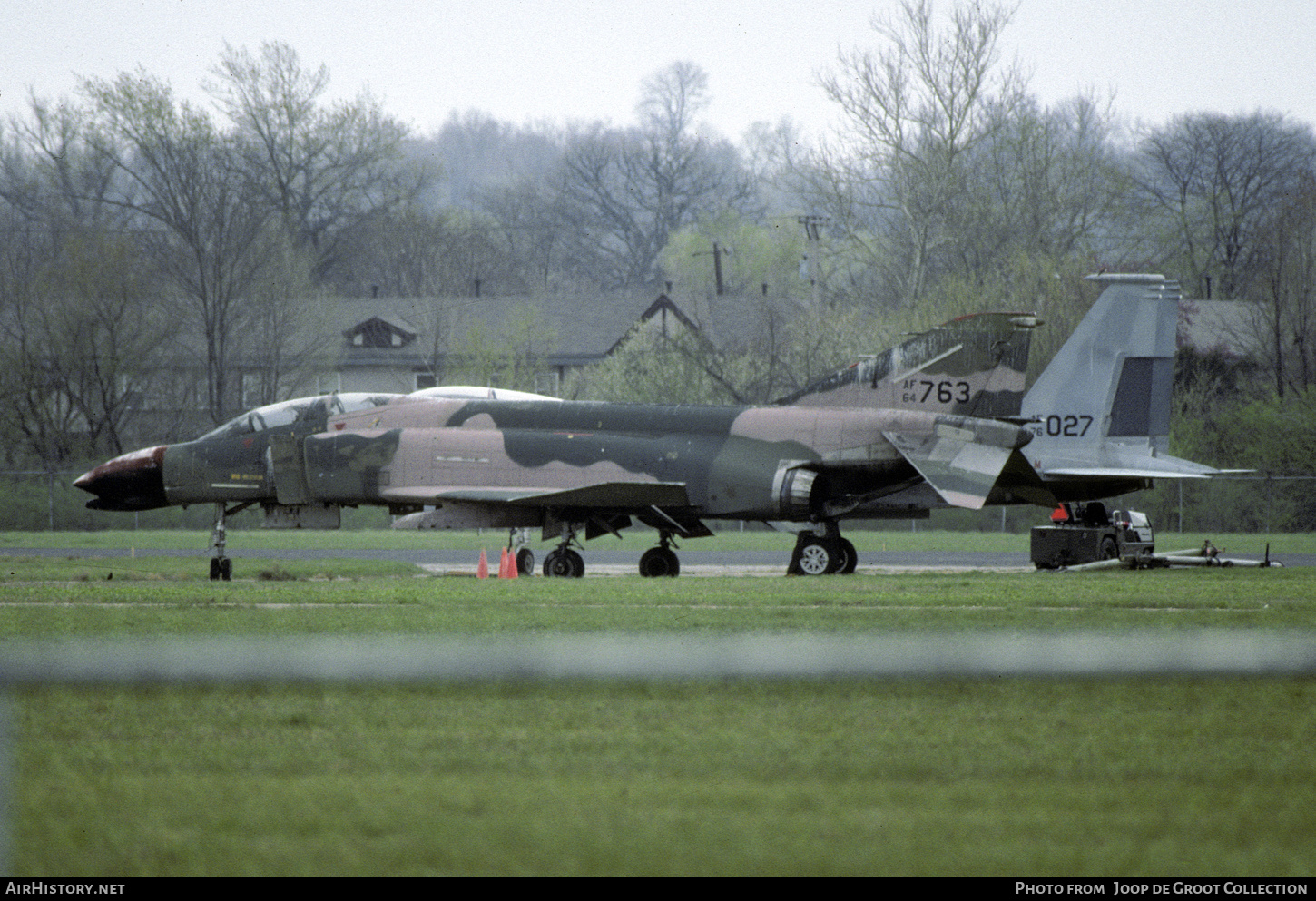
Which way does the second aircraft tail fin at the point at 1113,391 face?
to the viewer's left

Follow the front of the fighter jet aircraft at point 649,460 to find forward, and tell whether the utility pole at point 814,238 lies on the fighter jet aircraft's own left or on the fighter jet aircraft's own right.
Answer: on the fighter jet aircraft's own right

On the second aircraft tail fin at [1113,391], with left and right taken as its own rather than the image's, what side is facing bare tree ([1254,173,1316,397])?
right

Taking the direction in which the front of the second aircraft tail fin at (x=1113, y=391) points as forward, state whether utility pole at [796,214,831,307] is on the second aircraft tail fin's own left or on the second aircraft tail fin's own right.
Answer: on the second aircraft tail fin's own right

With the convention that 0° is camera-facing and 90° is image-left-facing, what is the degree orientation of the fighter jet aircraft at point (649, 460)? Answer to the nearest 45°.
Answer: approximately 90°

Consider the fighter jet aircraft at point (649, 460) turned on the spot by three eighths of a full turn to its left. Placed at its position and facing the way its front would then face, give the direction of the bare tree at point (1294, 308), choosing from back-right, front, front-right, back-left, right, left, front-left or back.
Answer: left

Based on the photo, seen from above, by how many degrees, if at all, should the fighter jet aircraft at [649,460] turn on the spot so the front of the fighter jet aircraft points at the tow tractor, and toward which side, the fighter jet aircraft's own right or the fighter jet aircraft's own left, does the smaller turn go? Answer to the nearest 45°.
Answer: approximately 180°
